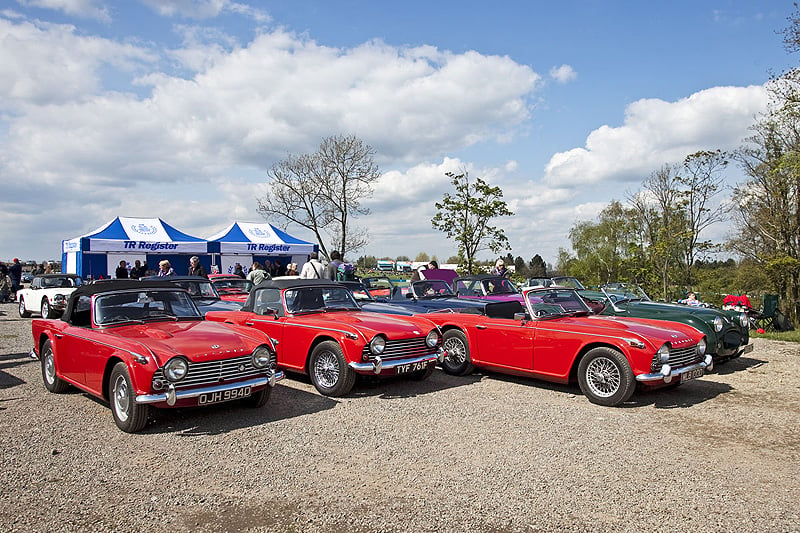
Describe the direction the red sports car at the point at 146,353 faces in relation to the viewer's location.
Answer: facing the viewer and to the right of the viewer

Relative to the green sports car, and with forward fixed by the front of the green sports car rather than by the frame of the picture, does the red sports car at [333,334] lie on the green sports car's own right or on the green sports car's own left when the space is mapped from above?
on the green sports car's own right

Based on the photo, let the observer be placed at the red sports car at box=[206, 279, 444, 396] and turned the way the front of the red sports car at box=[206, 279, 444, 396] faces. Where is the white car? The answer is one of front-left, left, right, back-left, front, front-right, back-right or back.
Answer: back

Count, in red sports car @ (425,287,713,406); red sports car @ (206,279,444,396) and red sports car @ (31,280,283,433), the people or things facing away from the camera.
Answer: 0

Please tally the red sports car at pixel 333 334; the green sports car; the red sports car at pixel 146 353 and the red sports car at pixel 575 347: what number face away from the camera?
0

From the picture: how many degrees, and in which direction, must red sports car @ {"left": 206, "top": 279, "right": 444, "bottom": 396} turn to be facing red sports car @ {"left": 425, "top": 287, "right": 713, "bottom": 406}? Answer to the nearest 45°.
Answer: approximately 45° to its left

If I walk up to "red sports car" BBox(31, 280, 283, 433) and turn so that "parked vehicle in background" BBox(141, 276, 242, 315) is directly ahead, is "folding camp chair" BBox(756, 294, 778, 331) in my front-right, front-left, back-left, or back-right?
front-right

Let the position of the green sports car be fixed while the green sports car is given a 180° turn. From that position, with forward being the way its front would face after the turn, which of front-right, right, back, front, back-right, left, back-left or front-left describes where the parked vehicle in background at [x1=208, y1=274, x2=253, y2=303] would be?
front-left

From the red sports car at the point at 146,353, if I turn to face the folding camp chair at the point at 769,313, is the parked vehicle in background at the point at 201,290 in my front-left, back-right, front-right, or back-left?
front-left

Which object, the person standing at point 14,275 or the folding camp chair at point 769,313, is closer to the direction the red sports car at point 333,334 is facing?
the folding camp chair
